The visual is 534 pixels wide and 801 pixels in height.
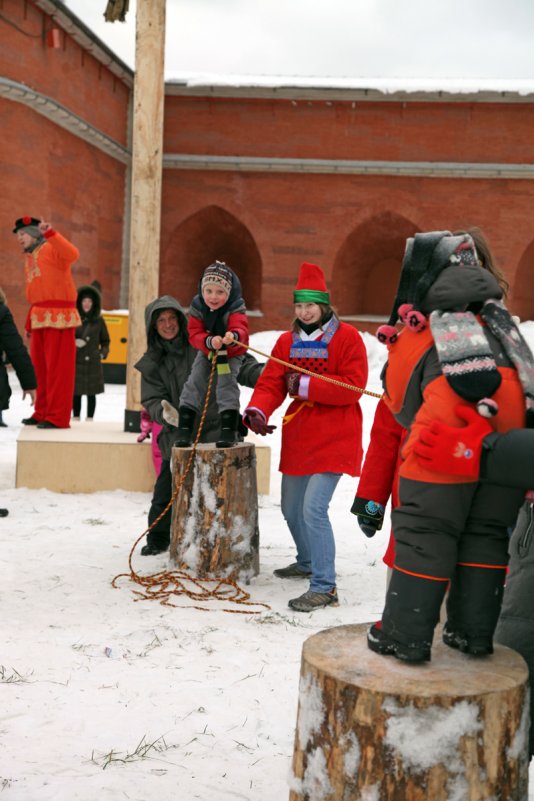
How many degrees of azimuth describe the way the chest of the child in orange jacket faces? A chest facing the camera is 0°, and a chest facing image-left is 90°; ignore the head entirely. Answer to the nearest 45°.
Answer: approximately 135°

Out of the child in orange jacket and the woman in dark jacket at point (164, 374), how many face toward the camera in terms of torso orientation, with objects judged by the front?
1

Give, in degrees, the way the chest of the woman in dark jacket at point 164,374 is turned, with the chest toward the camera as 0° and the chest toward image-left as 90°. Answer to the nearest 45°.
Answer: approximately 0°

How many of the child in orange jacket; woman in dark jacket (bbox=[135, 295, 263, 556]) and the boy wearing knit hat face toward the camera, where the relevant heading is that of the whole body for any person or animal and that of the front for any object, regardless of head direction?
2

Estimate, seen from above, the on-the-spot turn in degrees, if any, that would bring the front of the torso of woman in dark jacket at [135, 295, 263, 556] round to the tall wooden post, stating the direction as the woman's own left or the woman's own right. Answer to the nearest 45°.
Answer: approximately 180°

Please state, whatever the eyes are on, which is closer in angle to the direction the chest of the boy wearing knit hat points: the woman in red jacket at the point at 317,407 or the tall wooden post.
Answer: the woman in red jacket

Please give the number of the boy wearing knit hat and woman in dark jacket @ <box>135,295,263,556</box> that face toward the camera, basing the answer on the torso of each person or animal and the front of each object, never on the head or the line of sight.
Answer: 2

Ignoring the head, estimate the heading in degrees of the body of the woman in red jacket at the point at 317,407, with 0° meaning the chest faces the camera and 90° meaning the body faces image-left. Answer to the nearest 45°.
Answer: approximately 45°
